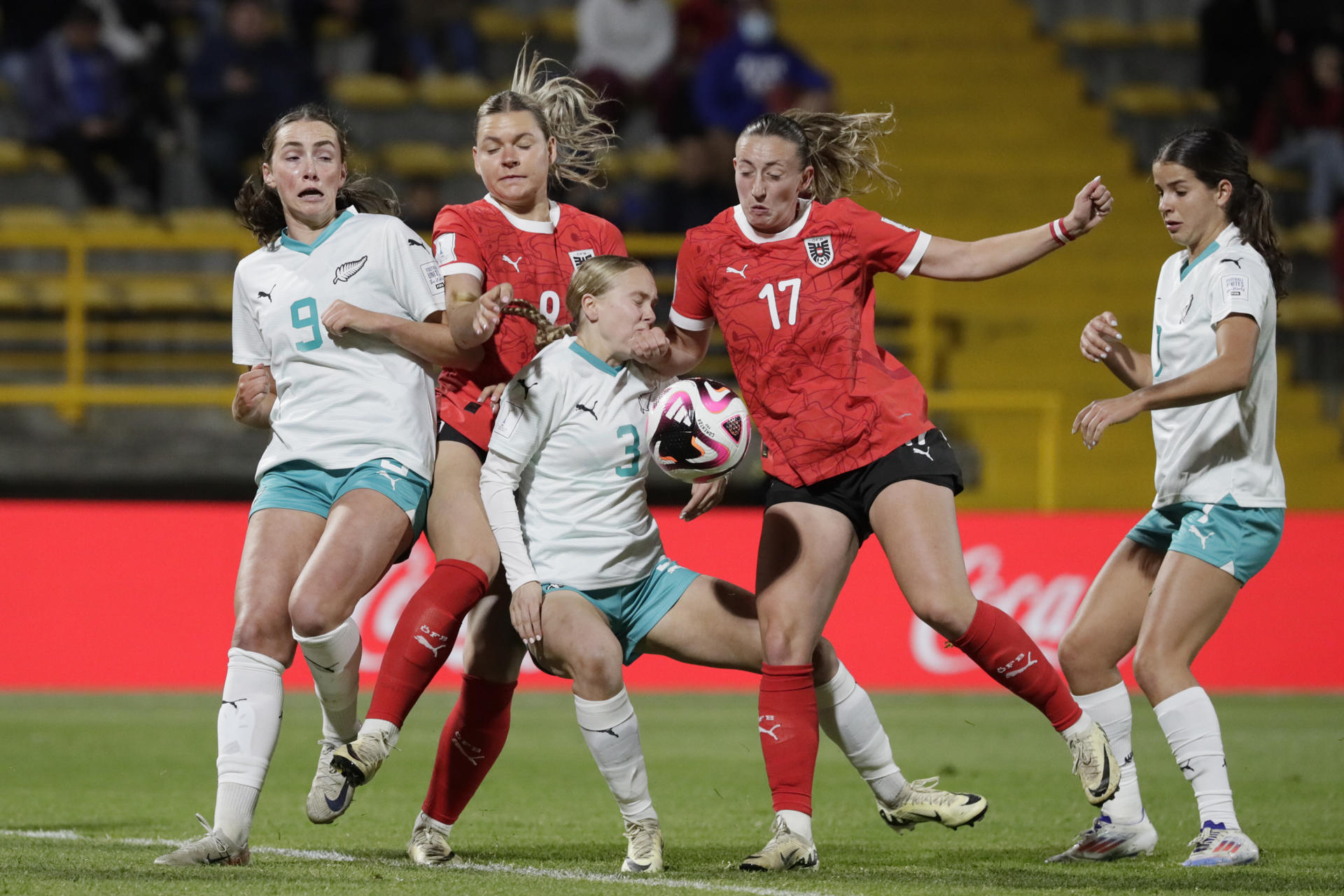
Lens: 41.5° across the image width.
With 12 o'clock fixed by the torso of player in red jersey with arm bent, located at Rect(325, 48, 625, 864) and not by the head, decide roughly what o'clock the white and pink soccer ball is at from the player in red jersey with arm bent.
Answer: The white and pink soccer ball is roughly at 10 o'clock from the player in red jersey with arm bent.

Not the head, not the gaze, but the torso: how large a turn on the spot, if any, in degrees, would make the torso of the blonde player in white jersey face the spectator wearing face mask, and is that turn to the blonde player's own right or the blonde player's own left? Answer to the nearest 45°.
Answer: approximately 135° to the blonde player's own left

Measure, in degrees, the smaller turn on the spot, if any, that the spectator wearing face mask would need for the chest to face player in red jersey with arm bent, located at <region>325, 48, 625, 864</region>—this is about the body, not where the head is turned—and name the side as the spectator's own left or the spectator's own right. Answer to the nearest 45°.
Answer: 0° — they already face them

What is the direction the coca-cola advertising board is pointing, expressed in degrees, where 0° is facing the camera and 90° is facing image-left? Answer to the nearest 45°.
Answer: approximately 0°

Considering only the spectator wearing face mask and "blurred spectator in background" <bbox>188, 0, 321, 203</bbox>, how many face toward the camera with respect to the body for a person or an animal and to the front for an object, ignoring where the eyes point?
2

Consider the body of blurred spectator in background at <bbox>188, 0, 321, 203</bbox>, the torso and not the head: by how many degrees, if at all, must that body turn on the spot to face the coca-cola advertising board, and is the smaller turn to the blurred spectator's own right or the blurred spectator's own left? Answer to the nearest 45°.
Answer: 0° — they already face it

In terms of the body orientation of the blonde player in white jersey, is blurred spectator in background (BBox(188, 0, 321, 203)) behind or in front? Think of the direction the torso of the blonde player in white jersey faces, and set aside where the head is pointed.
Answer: behind

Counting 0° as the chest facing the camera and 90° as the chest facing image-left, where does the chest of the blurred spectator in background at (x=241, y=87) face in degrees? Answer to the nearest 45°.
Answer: approximately 0°

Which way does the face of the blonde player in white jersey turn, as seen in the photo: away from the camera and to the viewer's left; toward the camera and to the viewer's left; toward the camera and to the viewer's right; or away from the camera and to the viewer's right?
toward the camera and to the viewer's right

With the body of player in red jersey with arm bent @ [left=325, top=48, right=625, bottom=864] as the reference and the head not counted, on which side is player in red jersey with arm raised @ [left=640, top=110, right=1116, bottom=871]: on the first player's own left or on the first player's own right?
on the first player's own left
